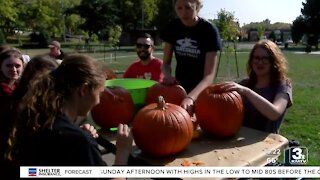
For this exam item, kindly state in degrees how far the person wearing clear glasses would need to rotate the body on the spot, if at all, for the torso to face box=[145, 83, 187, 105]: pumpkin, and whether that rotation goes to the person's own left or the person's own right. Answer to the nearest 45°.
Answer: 0° — they already face it

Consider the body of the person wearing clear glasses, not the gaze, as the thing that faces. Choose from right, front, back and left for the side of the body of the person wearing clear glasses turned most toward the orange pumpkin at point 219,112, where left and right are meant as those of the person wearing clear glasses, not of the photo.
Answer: front

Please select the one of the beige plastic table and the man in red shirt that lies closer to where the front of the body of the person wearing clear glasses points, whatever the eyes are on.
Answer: the beige plastic table

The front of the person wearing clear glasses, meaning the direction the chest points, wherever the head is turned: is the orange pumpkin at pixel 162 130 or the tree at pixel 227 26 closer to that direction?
the orange pumpkin

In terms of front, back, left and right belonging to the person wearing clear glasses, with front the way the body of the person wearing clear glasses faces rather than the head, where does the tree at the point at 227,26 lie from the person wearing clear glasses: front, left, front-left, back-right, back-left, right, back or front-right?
back-right

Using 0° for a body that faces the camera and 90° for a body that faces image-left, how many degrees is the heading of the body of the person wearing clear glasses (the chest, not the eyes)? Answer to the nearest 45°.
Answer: approximately 45°

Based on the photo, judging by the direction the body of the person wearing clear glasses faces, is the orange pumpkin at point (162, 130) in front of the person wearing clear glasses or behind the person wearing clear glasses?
in front

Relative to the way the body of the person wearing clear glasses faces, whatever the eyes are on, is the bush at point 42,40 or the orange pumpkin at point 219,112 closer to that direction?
the orange pumpkin
